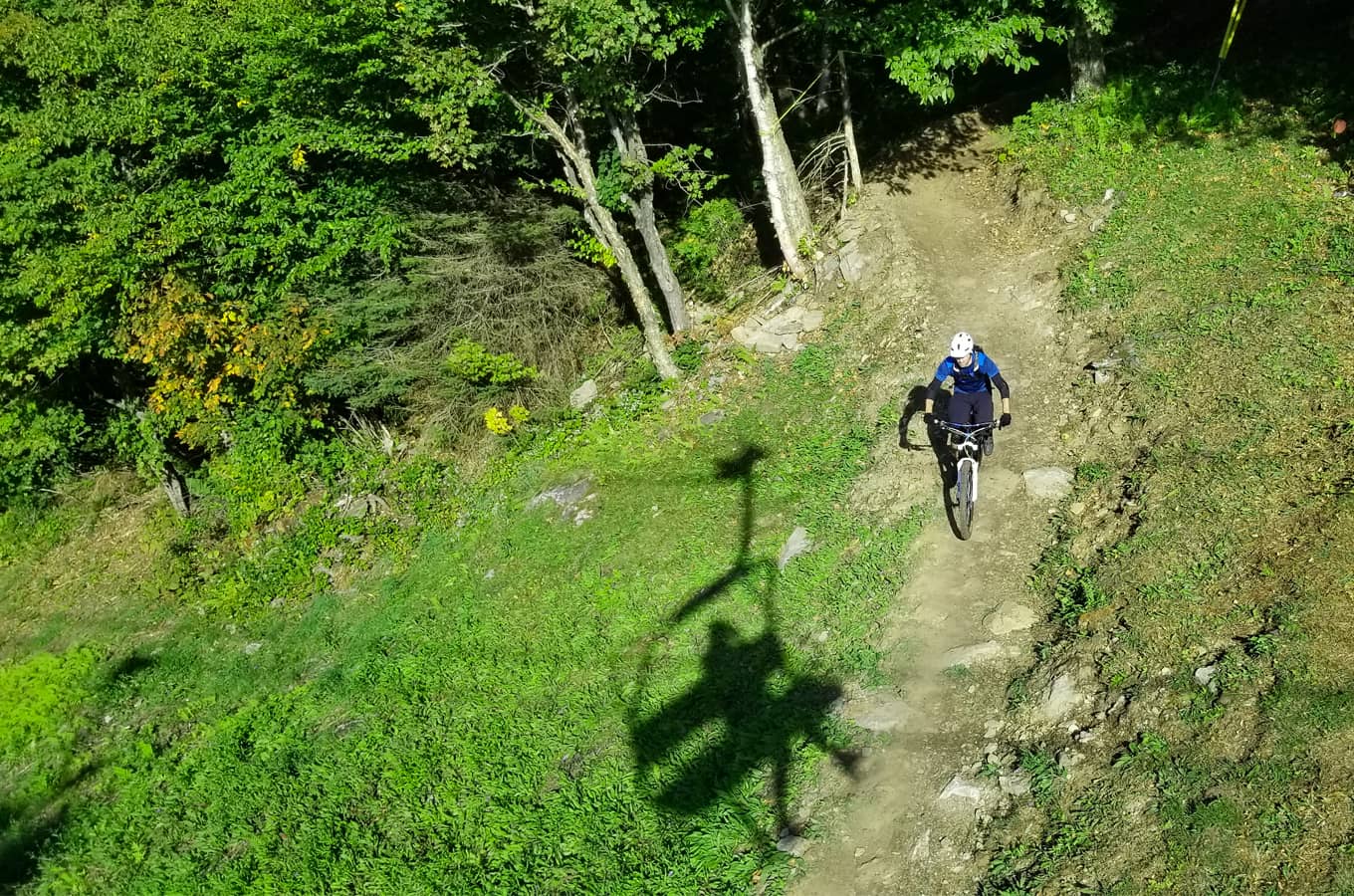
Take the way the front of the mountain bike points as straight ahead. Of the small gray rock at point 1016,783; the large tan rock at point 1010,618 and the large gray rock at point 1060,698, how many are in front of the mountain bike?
3

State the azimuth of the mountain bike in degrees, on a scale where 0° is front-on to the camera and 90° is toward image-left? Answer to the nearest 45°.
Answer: approximately 0°

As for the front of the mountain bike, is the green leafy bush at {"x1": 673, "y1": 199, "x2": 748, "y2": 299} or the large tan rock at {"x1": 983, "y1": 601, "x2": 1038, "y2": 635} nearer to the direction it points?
the large tan rock

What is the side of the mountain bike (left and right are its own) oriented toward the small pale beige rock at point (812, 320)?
back

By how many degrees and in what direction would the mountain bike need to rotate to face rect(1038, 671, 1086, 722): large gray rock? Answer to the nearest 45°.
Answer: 0° — it already faces it

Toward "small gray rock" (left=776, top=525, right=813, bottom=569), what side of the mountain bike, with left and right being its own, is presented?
right

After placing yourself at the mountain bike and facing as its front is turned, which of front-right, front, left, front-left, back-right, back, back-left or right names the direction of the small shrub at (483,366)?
back-right

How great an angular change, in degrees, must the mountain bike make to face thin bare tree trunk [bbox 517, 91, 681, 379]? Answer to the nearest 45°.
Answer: approximately 135° to its right

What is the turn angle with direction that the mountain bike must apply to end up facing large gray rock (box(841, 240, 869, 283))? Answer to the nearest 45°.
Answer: approximately 180°

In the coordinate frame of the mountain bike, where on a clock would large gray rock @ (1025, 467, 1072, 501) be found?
The large gray rock is roughly at 8 o'clock from the mountain bike.
